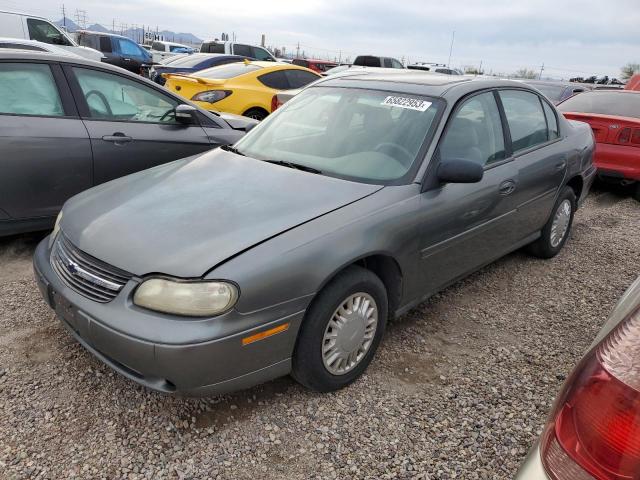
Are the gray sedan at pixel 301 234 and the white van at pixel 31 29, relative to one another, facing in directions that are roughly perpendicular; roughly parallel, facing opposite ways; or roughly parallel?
roughly parallel, facing opposite ways

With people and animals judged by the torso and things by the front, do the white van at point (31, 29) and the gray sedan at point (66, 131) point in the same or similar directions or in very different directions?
same or similar directions

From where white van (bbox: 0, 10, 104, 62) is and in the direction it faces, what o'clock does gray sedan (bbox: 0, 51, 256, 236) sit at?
The gray sedan is roughly at 3 o'clock from the white van.

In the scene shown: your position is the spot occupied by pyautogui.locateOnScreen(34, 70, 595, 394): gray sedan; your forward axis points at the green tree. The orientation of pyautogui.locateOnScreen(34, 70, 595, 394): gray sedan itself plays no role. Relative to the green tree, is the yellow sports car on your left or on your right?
left

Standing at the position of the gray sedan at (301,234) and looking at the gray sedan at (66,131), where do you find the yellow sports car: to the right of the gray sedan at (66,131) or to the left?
right

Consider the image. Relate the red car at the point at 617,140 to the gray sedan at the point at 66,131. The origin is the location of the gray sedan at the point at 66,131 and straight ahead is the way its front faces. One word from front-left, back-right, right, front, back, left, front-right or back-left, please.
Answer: front

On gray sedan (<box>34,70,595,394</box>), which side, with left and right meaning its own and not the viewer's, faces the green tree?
back

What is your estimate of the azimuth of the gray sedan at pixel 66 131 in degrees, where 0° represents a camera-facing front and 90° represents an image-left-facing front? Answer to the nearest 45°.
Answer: approximately 270°

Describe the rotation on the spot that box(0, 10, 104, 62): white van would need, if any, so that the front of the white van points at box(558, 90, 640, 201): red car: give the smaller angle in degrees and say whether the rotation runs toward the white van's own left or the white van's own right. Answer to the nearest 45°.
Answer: approximately 45° to the white van's own right

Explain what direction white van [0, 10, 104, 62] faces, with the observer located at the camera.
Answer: facing to the right of the viewer

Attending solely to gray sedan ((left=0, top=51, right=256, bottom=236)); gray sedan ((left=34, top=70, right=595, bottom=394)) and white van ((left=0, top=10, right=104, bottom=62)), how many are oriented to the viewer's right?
2

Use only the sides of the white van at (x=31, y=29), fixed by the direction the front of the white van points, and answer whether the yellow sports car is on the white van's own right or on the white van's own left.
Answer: on the white van's own right

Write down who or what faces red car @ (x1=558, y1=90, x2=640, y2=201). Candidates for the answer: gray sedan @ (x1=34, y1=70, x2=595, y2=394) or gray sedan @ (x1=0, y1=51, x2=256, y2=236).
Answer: gray sedan @ (x1=0, y1=51, x2=256, y2=236)
